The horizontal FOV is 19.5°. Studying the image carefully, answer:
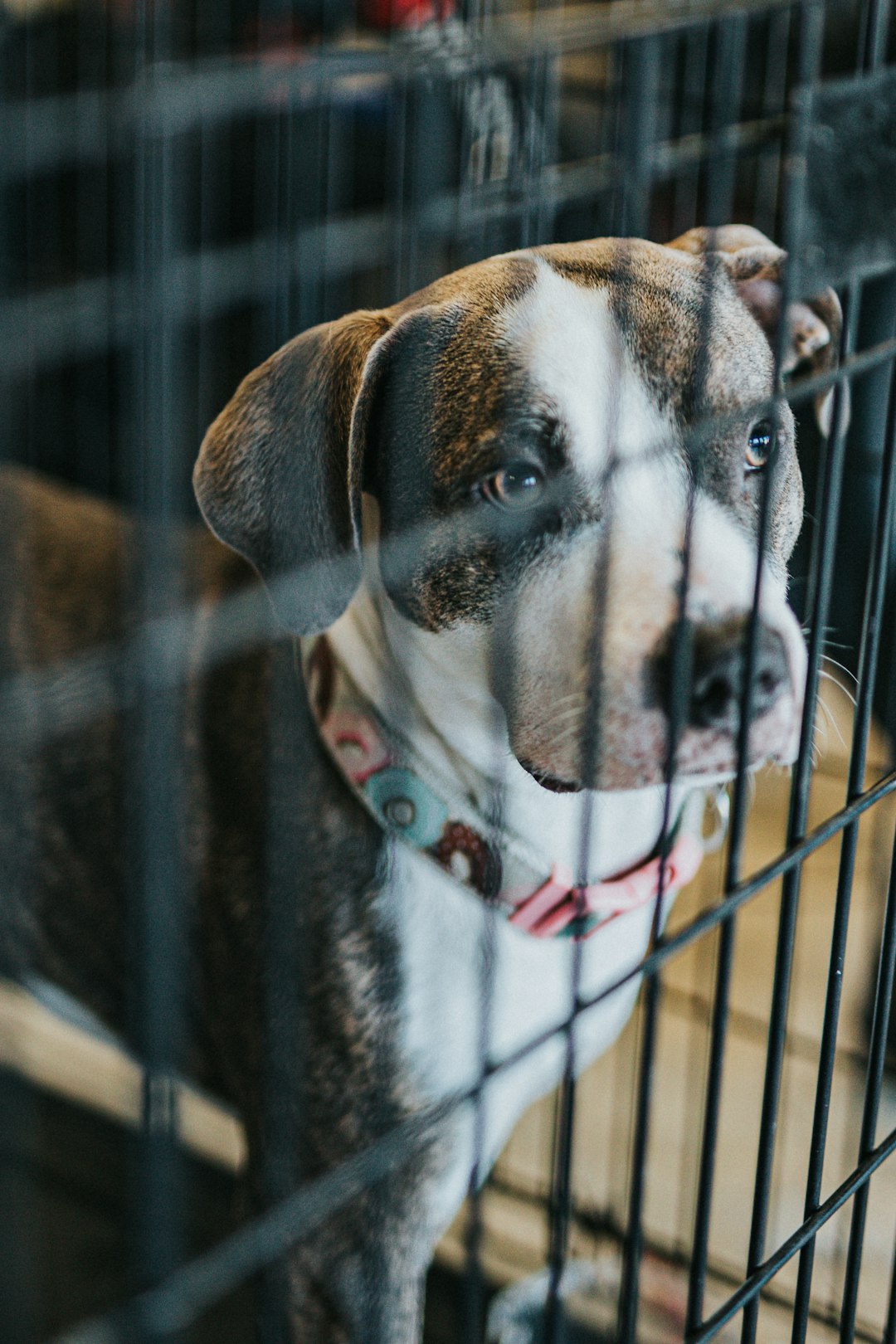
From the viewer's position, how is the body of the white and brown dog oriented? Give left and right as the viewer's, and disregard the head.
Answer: facing the viewer and to the right of the viewer

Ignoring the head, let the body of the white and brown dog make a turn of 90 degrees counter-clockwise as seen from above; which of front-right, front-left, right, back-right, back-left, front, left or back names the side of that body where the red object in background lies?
front-left
